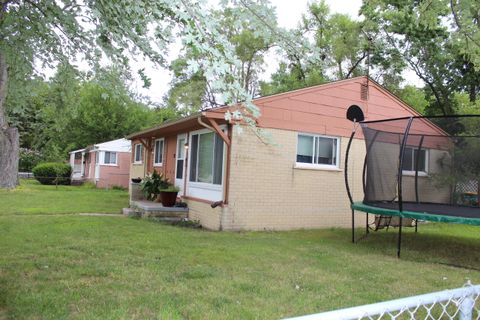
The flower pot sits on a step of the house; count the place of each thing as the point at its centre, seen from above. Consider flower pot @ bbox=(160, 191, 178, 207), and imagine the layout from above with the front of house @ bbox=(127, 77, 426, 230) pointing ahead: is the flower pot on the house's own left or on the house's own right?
on the house's own right

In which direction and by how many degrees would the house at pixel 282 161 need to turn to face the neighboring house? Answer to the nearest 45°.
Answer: approximately 90° to its right

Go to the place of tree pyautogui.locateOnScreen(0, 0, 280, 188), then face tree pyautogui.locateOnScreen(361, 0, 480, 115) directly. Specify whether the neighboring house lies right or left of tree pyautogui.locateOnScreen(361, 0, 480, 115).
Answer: left

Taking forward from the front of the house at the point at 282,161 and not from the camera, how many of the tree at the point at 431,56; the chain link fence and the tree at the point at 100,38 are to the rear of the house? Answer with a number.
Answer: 1

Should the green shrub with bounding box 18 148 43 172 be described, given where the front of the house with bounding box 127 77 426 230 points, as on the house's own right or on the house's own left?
on the house's own right

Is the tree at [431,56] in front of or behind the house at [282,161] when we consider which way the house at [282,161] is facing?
behind

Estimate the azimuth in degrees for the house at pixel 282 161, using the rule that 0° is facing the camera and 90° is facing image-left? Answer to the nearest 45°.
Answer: approximately 45°

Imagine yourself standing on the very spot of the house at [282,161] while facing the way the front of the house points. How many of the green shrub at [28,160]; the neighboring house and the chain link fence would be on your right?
2

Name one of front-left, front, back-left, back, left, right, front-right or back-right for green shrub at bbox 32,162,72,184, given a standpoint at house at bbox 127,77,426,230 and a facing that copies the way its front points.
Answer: right

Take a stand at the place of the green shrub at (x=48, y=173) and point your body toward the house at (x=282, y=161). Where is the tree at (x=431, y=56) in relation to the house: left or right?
left
